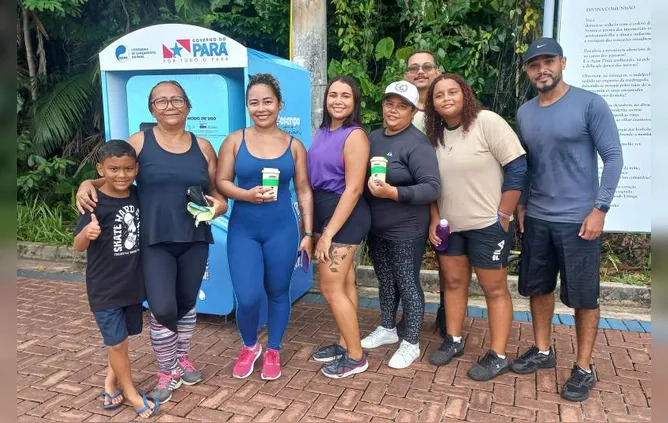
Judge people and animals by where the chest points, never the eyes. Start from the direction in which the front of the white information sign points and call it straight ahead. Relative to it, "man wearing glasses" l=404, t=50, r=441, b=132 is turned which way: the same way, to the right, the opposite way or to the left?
the same way

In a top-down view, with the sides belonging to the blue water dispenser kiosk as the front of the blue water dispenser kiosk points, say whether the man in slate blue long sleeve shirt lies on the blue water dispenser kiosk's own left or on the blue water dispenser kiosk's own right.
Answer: on the blue water dispenser kiosk's own left

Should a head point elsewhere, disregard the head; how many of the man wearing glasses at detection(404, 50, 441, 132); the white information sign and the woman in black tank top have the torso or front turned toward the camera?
3

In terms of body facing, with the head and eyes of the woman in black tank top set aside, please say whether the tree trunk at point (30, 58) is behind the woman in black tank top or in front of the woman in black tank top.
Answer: behind

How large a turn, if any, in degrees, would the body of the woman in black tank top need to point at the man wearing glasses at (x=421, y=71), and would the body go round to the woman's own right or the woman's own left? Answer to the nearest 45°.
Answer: approximately 90° to the woman's own left

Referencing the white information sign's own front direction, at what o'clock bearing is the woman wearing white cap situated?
The woman wearing white cap is roughly at 1 o'clock from the white information sign.

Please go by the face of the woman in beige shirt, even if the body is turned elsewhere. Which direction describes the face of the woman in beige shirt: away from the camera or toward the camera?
toward the camera

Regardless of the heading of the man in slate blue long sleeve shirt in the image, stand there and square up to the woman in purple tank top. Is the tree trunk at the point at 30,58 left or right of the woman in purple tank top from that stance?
right

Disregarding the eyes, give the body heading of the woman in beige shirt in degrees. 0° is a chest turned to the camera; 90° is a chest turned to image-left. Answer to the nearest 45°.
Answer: approximately 45°

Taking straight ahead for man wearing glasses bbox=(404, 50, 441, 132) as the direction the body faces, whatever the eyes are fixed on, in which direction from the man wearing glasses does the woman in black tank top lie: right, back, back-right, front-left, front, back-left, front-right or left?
front-right

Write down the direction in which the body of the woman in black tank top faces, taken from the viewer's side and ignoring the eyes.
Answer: toward the camera

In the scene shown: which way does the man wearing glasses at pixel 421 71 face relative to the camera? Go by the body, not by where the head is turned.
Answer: toward the camera
